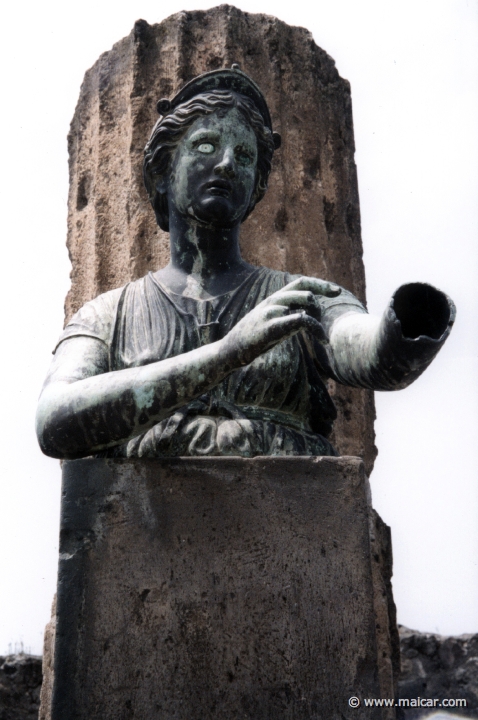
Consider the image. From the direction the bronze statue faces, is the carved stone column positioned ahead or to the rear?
to the rear

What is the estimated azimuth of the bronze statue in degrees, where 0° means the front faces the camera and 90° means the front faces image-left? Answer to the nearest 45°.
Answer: approximately 0°
